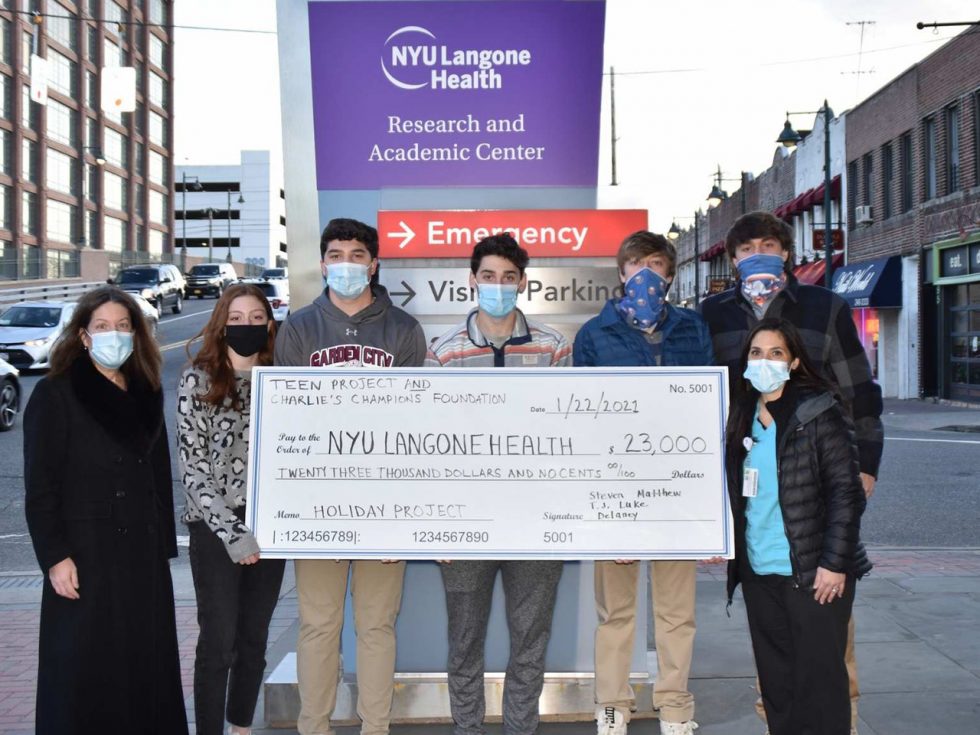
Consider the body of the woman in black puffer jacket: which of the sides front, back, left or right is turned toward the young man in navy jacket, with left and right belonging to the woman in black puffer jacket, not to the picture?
right

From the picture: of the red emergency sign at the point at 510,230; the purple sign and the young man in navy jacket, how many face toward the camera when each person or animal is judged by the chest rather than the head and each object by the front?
3

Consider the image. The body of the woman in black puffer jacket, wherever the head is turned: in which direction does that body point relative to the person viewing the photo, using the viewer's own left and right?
facing the viewer and to the left of the viewer

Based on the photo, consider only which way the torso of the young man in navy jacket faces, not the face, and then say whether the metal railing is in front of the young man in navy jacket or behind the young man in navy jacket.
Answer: behind

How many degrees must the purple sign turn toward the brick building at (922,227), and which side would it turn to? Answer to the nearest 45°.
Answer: approximately 135° to its left

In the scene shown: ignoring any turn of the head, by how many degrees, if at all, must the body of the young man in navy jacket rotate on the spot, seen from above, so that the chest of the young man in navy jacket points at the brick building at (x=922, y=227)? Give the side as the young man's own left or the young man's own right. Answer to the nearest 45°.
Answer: approximately 180°

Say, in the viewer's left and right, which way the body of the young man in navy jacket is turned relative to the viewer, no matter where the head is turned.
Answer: facing the viewer

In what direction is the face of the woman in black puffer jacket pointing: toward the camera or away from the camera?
toward the camera

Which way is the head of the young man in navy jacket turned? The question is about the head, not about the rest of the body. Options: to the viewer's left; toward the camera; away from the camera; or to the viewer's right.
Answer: toward the camera

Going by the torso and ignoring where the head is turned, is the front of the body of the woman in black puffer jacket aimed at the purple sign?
no

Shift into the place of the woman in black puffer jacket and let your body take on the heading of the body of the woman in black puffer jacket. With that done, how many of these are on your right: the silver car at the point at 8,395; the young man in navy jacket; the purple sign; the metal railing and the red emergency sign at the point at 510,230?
5

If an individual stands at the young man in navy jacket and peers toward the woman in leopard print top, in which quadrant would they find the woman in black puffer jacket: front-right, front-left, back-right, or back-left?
back-left

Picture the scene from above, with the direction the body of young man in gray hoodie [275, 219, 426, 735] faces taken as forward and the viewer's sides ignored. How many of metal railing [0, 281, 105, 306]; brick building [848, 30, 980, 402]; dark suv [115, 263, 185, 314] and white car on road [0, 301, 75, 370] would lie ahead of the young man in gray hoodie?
0

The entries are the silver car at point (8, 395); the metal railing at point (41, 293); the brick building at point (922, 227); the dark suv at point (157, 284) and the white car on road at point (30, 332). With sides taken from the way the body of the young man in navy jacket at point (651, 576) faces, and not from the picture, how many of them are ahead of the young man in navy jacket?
0
